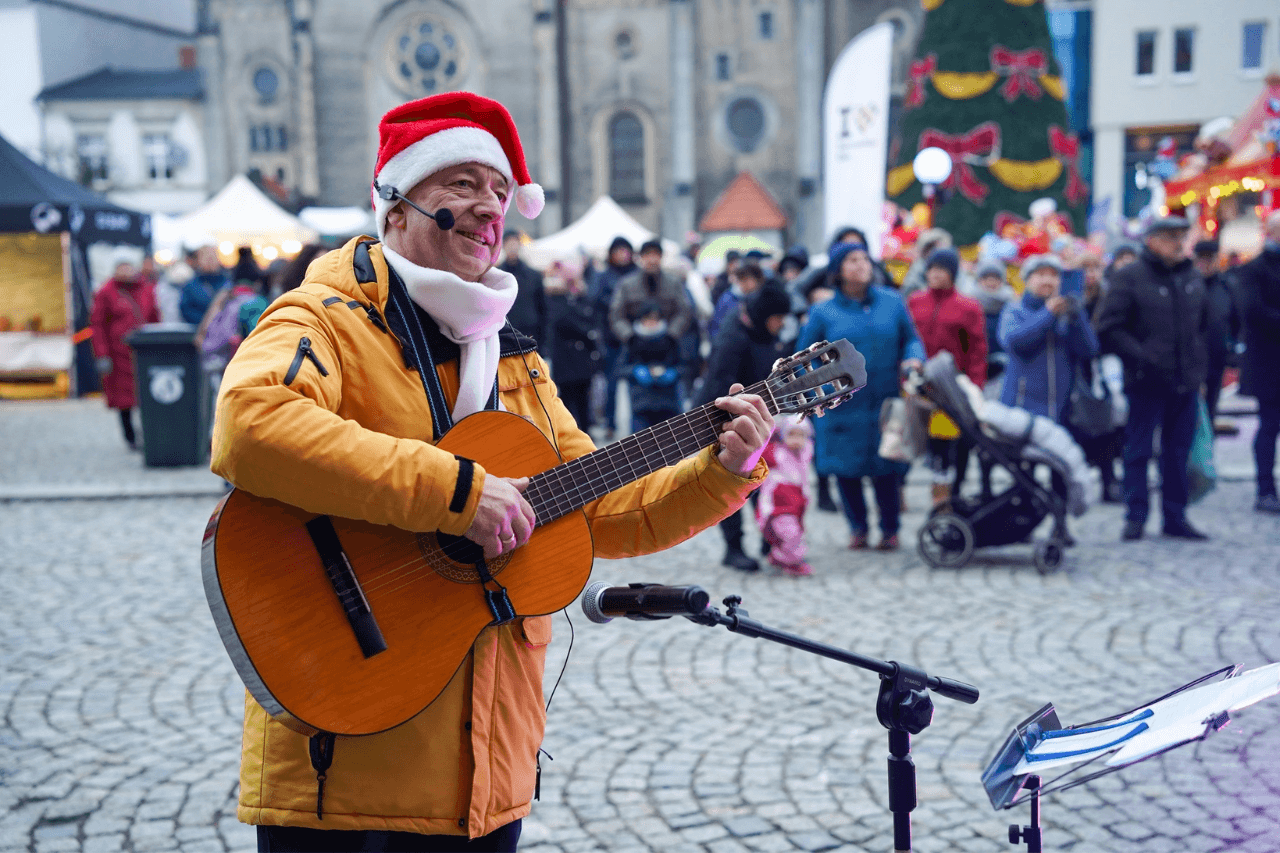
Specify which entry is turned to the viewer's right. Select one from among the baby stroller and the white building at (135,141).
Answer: the baby stroller

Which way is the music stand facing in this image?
to the viewer's left

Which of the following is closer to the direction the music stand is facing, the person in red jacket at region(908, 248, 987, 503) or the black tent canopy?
the black tent canopy

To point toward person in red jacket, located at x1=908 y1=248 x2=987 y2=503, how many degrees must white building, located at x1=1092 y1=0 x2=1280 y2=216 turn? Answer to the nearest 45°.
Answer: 0° — it already faces them

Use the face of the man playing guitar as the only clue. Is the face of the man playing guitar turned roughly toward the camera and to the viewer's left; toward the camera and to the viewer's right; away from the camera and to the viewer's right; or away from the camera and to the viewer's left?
toward the camera and to the viewer's right

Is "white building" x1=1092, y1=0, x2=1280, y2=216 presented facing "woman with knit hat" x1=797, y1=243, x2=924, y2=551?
yes

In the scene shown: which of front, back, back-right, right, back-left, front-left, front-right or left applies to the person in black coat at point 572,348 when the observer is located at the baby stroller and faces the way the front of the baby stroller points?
back-left

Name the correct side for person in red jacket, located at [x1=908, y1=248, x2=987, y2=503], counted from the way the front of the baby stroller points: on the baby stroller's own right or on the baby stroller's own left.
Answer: on the baby stroller's own left

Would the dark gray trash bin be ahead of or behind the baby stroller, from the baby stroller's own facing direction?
behind
